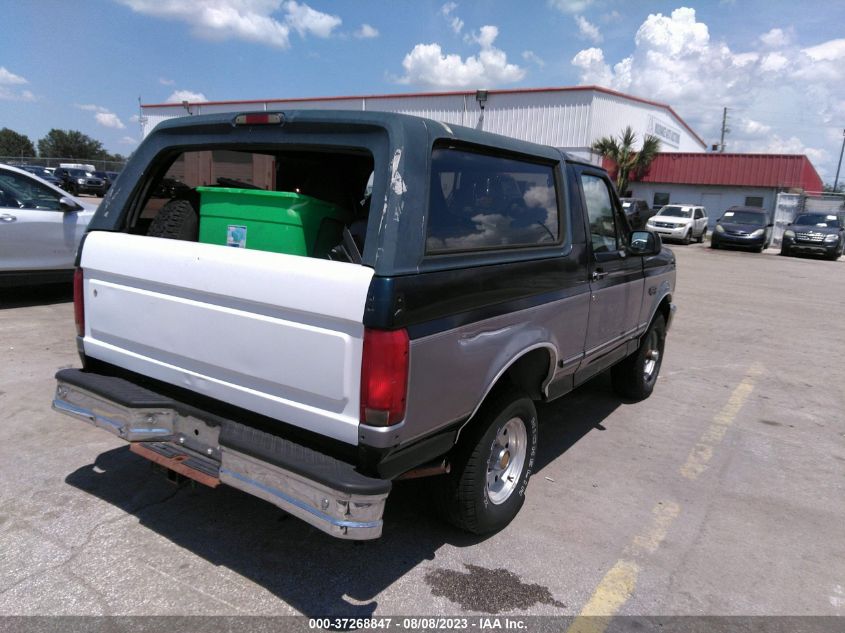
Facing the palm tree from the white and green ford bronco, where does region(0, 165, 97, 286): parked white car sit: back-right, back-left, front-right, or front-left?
front-left

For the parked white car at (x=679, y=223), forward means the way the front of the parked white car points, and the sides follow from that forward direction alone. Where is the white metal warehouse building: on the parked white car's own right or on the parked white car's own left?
on the parked white car's own right

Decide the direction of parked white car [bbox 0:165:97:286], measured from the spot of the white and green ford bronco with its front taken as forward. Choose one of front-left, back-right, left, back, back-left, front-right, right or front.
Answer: left

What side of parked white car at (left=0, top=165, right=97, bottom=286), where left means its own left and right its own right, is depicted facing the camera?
right

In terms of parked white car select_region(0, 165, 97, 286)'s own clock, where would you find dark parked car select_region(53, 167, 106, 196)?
The dark parked car is roughly at 9 o'clock from the parked white car.

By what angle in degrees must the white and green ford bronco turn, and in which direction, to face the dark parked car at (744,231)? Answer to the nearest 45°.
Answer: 0° — it already faces it

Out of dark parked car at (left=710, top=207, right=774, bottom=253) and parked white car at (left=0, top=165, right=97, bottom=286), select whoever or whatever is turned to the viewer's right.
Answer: the parked white car

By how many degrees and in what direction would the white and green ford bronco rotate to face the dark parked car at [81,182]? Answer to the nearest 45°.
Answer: approximately 90° to its left

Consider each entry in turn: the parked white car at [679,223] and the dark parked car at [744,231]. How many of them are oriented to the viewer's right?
0

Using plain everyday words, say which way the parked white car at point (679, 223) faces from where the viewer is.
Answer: facing the viewer and to the left of the viewer

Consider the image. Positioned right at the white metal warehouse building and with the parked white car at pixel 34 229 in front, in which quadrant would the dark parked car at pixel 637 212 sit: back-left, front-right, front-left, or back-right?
front-left

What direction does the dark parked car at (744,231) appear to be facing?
toward the camera

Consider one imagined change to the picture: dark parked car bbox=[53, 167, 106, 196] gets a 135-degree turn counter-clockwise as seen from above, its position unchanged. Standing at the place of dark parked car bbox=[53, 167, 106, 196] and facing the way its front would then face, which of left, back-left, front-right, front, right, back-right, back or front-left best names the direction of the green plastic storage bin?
back

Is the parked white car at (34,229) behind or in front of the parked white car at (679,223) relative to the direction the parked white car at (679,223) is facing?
in front

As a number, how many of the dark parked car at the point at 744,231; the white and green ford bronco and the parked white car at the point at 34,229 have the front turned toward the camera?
1

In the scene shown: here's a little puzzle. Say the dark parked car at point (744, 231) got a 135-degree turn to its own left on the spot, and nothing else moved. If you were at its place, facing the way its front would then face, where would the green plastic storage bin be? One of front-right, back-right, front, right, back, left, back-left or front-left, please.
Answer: back-right
